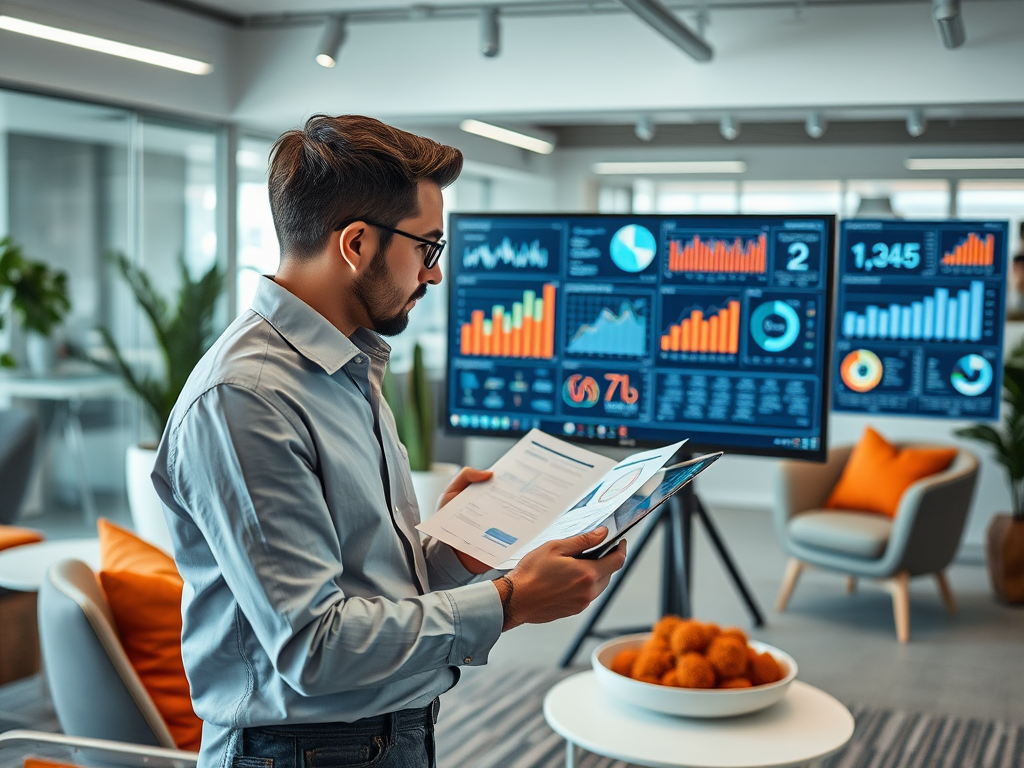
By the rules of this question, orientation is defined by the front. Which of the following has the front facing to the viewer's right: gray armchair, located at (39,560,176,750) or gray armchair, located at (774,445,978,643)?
gray armchair, located at (39,560,176,750)

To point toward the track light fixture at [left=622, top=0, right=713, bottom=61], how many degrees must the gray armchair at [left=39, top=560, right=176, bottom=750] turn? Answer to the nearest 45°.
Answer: approximately 45° to its left

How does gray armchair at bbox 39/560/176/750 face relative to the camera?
to the viewer's right

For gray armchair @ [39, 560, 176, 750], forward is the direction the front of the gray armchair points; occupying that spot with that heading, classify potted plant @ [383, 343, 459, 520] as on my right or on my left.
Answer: on my left

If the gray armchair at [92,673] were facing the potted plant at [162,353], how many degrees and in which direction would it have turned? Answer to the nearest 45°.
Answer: approximately 90° to its left

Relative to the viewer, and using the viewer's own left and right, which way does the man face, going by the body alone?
facing to the right of the viewer

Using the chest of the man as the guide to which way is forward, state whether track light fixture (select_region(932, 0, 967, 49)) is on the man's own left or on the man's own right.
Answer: on the man's own left

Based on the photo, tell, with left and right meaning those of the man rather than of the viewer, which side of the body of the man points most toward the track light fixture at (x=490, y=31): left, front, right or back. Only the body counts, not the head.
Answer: left
